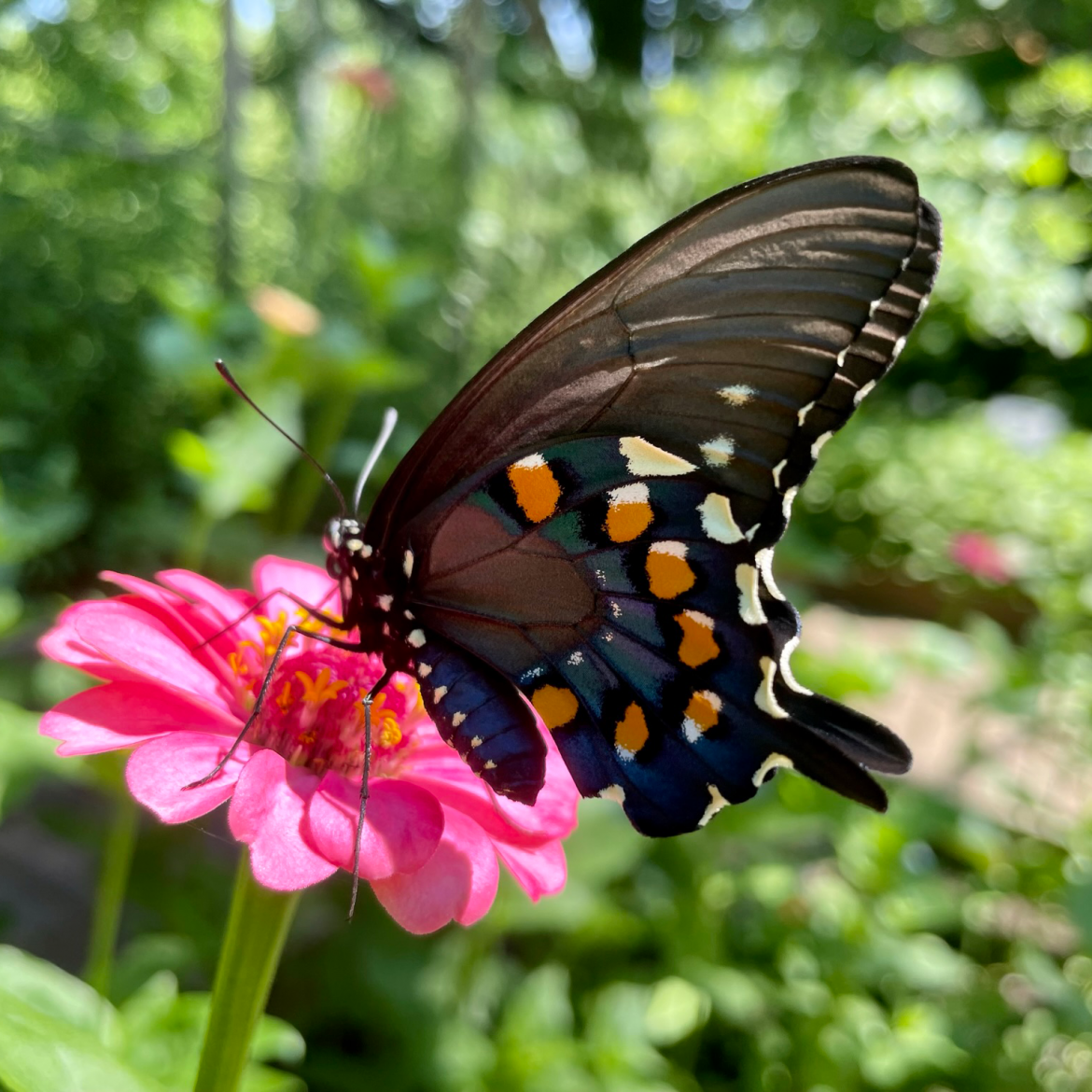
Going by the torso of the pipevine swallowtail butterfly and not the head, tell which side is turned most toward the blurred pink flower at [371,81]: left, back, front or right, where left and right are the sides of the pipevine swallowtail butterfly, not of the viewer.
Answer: right

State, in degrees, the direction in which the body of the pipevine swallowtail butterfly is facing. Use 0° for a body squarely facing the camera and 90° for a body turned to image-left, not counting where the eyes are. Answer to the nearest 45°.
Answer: approximately 90°

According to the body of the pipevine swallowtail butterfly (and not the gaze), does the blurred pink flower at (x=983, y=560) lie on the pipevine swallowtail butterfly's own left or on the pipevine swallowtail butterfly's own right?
on the pipevine swallowtail butterfly's own right
